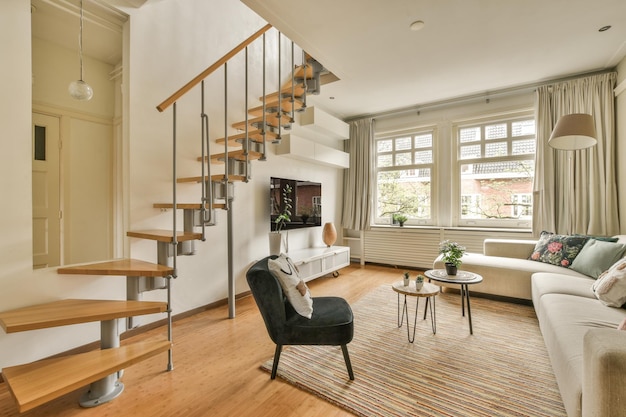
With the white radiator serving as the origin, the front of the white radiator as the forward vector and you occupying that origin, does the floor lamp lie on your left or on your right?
on your left

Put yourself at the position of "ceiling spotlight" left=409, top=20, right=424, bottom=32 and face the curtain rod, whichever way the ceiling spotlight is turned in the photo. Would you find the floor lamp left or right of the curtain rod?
right

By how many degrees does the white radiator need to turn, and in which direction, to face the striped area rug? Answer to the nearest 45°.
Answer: approximately 45° to its left
